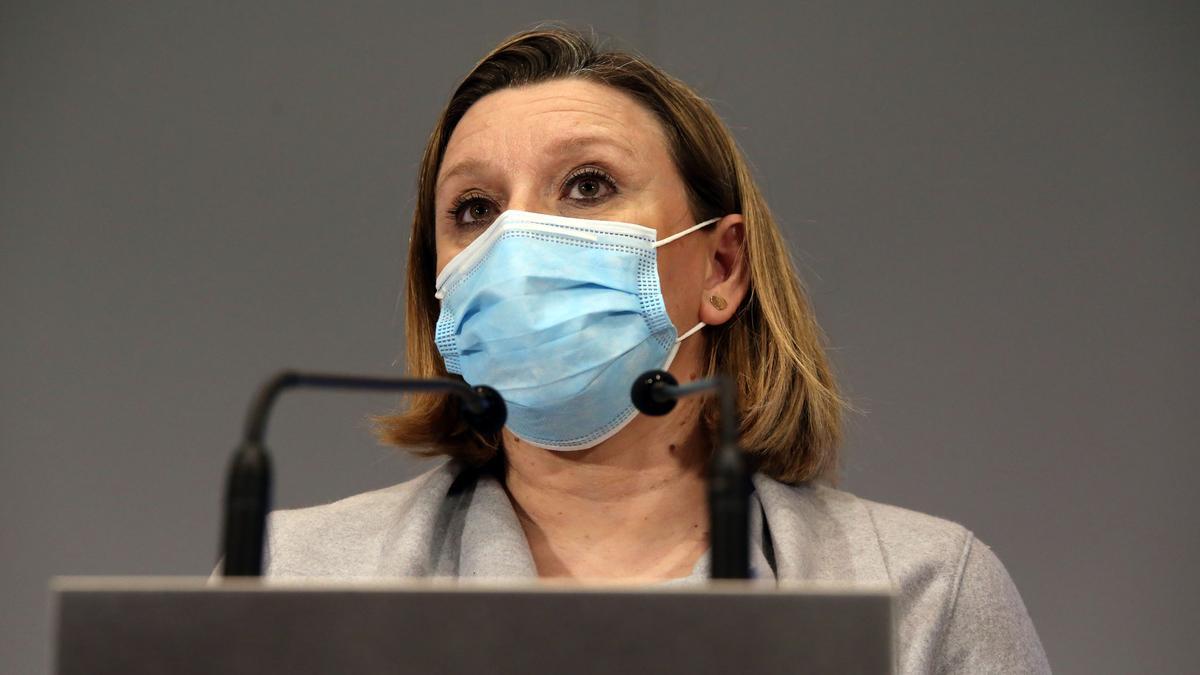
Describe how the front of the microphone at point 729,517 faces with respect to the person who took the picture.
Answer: facing away from the viewer and to the left of the viewer

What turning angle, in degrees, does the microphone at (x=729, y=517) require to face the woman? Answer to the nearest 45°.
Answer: approximately 45° to its right
